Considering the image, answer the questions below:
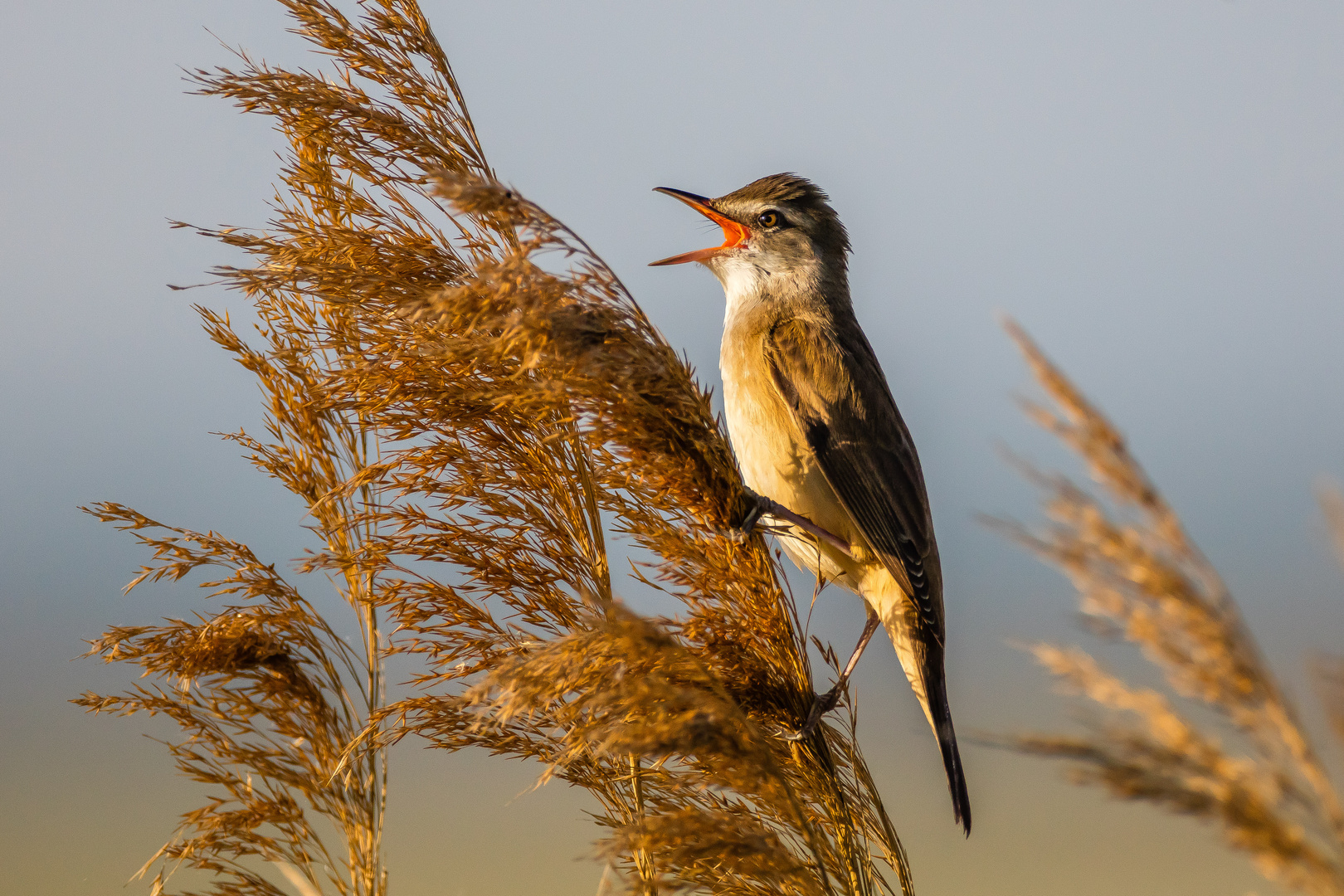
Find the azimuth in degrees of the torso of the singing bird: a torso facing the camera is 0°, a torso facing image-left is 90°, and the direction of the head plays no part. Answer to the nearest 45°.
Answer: approximately 90°

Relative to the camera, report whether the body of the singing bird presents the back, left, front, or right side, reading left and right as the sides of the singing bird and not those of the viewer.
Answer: left
